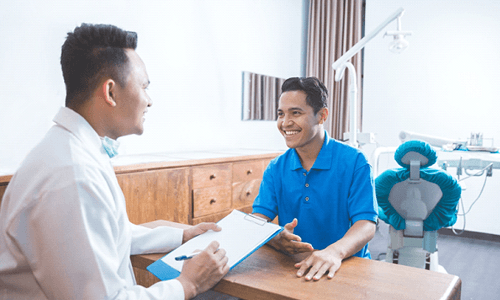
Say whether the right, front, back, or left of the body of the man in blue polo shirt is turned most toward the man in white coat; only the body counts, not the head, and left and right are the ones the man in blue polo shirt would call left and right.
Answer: front

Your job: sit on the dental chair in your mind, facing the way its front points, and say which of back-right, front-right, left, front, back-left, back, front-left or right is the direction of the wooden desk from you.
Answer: back

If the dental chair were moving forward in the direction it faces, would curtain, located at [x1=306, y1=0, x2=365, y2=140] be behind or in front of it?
in front

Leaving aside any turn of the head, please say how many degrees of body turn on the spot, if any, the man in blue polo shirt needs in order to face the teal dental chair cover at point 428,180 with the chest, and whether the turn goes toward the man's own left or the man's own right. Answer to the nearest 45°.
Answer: approximately 180°

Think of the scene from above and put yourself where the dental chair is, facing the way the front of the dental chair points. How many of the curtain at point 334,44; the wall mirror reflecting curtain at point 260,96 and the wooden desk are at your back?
1

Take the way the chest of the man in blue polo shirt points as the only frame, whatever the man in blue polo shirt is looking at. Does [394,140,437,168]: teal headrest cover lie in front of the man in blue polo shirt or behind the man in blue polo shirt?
behind

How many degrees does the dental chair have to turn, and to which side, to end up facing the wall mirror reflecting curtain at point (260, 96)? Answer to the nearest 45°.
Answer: approximately 45° to its left

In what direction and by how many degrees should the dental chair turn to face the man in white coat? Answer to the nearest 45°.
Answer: approximately 180°

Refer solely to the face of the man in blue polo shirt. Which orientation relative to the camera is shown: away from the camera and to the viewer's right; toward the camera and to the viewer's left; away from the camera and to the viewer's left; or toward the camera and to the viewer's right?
toward the camera and to the viewer's left

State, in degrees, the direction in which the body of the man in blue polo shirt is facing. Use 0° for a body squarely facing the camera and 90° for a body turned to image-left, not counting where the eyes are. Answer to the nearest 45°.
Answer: approximately 45°

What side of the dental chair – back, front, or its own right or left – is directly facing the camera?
back

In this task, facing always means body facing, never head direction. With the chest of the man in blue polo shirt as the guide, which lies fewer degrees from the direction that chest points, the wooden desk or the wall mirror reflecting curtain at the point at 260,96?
the wooden desk

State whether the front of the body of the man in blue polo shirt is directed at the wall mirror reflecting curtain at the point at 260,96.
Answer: no

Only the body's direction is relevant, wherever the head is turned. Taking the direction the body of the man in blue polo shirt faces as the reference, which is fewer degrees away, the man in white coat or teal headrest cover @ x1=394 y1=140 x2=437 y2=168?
the man in white coat

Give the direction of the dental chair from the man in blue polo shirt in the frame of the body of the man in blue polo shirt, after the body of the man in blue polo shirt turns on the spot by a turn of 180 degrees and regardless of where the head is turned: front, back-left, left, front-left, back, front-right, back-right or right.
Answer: front
